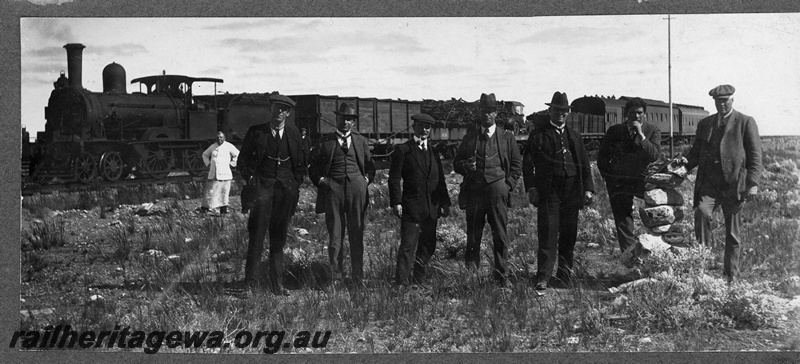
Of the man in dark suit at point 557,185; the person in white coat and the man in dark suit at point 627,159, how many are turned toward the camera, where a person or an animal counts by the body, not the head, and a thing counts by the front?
3

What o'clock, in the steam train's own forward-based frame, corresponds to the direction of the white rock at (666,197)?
The white rock is roughly at 8 o'clock from the steam train.

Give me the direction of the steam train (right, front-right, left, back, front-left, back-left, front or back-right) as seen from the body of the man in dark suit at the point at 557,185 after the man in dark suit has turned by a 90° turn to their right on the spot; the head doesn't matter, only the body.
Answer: front

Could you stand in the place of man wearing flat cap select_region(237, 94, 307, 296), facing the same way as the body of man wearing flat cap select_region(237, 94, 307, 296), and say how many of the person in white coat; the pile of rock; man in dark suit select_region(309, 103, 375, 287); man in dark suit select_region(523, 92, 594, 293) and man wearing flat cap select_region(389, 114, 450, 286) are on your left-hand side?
4

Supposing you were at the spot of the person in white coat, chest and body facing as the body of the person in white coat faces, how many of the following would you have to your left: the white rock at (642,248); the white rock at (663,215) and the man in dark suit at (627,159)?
3

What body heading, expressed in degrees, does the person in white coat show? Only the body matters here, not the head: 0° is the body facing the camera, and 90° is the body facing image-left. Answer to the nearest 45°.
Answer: approximately 0°

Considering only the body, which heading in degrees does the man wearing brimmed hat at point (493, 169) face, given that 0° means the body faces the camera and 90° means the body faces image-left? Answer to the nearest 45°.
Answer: approximately 0°

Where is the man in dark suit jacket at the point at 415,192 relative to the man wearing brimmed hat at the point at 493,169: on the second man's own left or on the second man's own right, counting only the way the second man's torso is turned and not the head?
on the second man's own right

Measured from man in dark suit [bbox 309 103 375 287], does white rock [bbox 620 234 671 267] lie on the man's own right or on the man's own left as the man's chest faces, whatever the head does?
on the man's own left
